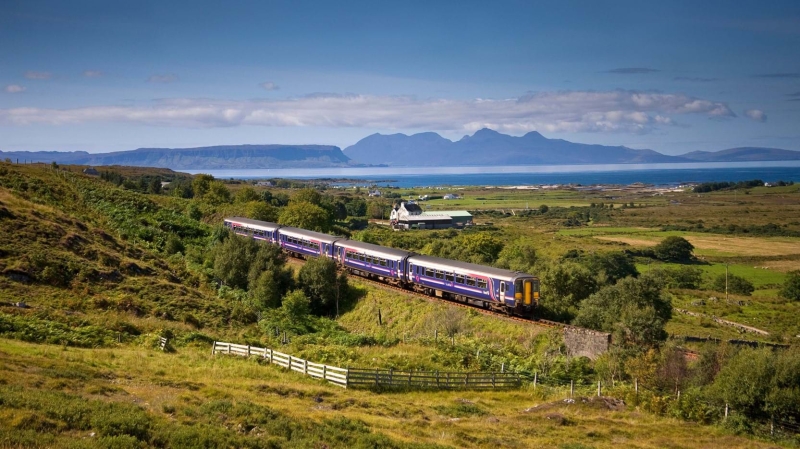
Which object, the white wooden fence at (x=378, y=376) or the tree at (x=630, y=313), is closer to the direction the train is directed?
the tree

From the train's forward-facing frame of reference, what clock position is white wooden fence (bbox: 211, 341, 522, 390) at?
The white wooden fence is roughly at 2 o'clock from the train.

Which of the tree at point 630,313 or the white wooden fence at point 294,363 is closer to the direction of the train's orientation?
the tree

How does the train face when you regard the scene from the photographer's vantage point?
facing the viewer and to the right of the viewer

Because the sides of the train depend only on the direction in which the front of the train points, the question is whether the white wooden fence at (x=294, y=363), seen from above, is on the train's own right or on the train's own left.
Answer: on the train's own right

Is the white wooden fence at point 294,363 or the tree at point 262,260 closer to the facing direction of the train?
the white wooden fence

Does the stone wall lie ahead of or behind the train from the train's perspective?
ahead

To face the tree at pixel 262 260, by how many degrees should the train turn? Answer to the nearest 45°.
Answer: approximately 180°

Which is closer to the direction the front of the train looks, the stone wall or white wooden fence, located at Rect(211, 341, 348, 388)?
the stone wall
